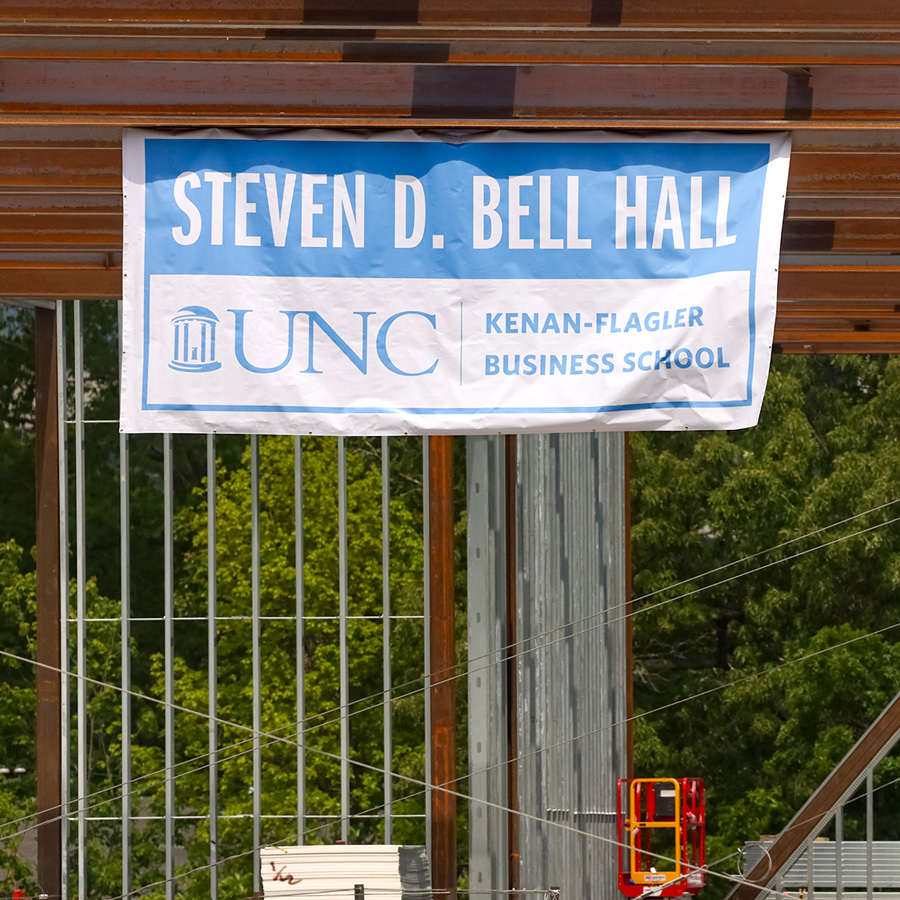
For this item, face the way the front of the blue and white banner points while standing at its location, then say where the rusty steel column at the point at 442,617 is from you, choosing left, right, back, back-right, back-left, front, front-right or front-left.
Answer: back

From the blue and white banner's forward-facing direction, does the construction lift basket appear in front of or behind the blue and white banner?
behind

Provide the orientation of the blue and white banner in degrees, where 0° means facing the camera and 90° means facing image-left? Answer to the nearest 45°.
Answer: approximately 0°

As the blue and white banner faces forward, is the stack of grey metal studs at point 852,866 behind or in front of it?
behind

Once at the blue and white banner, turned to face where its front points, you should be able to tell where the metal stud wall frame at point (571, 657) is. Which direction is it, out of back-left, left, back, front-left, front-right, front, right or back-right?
back

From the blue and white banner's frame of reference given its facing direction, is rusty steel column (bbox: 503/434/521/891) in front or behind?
behind

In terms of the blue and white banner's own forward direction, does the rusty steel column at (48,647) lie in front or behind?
behind
